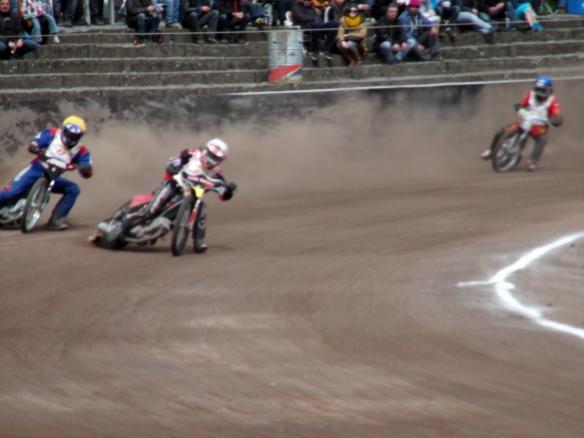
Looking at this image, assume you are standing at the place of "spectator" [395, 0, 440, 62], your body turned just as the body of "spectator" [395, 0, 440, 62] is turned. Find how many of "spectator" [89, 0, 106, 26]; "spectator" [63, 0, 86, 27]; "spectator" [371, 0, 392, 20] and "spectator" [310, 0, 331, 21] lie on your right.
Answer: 4

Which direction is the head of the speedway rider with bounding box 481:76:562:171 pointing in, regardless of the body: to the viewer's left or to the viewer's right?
to the viewer's left

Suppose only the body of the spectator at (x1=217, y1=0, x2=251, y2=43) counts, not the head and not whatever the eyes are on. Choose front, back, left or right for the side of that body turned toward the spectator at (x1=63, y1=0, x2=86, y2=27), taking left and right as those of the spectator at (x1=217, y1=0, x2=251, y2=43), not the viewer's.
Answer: right

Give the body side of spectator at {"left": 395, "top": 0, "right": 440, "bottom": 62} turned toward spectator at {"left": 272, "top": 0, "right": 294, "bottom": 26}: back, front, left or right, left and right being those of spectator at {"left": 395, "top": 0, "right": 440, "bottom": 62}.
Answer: right

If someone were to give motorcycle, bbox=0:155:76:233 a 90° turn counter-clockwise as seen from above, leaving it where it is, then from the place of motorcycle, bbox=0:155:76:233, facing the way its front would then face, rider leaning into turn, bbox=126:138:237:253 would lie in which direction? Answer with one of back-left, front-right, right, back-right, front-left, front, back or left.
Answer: right

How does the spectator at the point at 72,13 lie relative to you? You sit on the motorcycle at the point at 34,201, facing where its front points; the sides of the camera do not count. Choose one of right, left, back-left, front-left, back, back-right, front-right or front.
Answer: back-left

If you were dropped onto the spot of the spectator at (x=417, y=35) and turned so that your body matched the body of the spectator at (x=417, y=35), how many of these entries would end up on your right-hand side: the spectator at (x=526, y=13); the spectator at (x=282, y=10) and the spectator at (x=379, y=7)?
2

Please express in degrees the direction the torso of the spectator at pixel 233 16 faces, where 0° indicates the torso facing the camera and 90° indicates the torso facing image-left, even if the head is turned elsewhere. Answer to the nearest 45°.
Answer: approximately 0°

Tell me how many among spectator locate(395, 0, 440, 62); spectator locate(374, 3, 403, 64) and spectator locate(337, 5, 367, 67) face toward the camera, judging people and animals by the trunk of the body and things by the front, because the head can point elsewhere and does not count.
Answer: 3

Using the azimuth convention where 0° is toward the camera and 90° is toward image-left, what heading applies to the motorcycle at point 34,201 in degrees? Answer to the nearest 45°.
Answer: approximately 315°

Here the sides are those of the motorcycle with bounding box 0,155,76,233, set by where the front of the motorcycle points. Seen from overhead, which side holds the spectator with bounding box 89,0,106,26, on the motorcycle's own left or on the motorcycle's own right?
on the motorcycle's own left

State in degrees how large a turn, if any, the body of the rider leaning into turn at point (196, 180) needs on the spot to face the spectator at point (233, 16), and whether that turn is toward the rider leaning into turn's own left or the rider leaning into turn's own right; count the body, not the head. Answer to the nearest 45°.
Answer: approximately 135° to the rider leaning into turn's own left

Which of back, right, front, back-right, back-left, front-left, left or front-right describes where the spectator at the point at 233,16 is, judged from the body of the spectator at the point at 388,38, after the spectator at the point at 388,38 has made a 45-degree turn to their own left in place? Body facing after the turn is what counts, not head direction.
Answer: back-right

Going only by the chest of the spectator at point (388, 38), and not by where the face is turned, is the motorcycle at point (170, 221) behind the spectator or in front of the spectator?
in front
